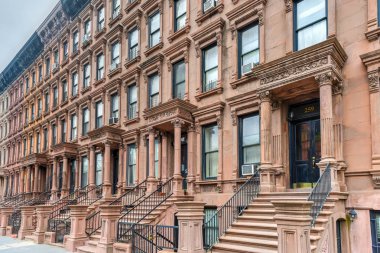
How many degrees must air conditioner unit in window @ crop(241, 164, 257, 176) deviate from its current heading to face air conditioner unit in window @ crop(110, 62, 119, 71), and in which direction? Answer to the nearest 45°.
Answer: approximately 90° to its right

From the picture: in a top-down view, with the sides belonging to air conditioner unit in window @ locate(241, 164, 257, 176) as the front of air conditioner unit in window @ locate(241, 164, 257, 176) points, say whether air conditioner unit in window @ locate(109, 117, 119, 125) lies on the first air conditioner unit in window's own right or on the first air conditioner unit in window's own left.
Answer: on the first air conditioner unit in window's own right

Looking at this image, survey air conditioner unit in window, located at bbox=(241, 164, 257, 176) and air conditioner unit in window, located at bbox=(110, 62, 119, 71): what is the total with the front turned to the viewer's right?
0

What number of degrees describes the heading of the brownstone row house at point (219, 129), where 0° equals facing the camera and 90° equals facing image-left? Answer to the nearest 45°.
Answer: approximately 45°
